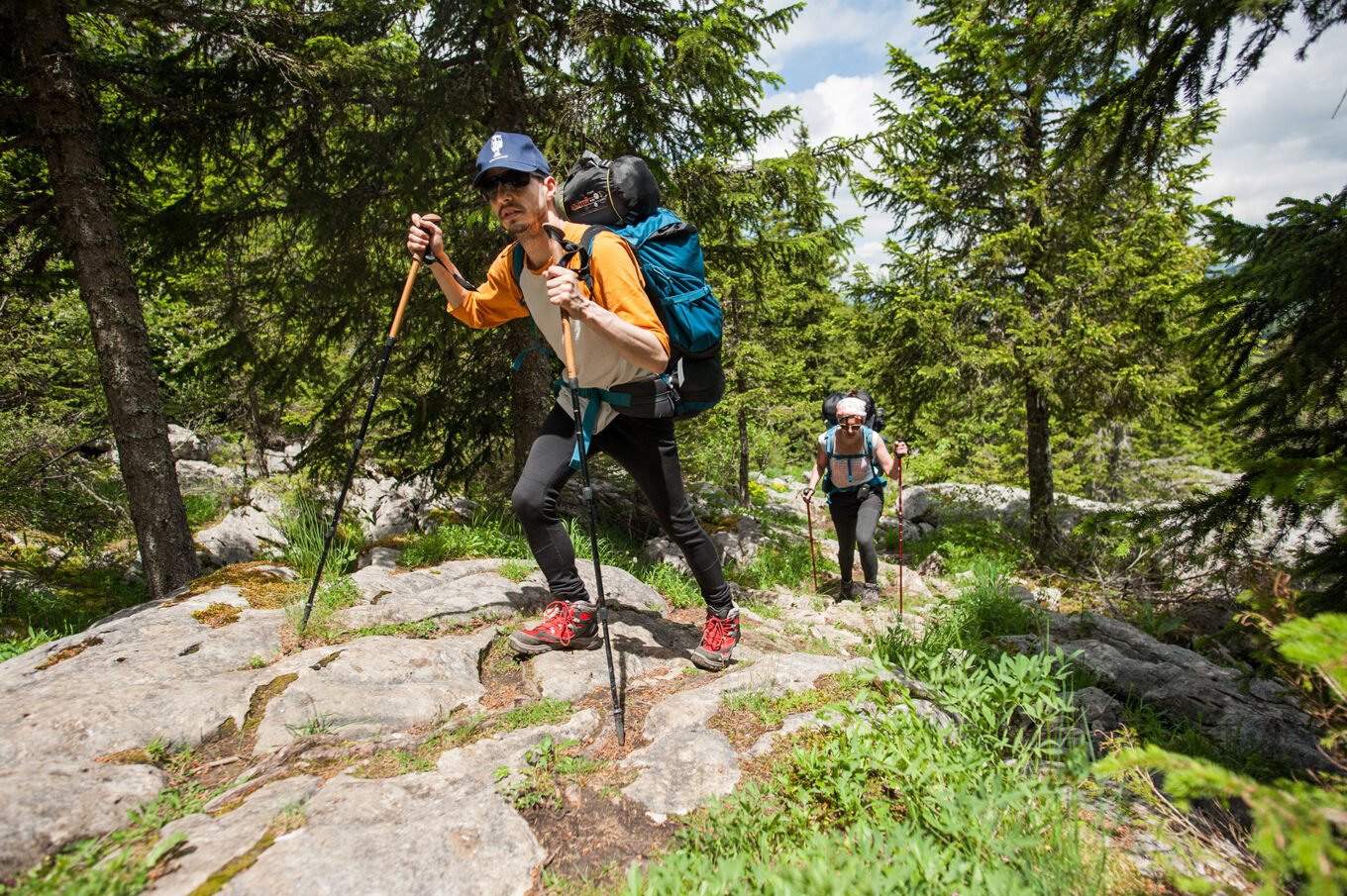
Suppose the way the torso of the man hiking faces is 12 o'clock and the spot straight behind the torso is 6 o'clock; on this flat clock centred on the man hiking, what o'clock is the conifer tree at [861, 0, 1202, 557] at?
The conifer tree is roughly at 6 o'clock from the man hiking.

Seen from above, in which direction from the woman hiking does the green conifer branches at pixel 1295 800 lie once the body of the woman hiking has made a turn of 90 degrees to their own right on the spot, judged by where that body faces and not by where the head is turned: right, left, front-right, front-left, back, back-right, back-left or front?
left

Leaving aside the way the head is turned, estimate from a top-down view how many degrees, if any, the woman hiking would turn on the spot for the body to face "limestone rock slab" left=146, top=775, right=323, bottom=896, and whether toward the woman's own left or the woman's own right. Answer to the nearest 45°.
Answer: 0° — they already face it

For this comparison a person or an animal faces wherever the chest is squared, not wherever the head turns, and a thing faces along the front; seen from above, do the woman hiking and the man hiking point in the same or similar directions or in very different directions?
same or similar directions

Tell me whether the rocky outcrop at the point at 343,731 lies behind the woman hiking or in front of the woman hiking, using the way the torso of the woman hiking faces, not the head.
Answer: in front

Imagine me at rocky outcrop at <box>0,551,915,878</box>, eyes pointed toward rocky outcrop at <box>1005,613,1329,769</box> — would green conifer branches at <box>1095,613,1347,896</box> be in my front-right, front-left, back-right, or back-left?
front-right

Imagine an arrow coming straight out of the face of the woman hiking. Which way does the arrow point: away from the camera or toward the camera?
toward the camera

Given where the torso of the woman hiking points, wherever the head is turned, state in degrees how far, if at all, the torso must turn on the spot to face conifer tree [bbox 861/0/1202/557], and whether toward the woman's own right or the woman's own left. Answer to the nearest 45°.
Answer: approximately 135° to the woman's own left

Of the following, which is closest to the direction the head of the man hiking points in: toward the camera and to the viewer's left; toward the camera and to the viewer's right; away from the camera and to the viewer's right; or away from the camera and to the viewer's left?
toward the camera and to the viewer's left

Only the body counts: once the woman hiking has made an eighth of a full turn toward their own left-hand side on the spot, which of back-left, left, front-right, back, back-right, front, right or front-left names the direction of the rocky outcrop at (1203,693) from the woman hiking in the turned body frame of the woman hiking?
front

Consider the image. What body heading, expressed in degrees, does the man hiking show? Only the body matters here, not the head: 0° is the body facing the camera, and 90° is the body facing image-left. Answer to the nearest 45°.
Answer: approximately 45°

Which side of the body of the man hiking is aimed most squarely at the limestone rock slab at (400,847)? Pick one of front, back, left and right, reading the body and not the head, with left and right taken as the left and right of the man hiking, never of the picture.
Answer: front

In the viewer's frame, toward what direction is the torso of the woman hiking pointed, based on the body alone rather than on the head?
toward the camera

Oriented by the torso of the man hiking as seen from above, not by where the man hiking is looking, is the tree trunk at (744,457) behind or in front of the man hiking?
behind

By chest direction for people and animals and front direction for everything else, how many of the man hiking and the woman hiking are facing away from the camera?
0

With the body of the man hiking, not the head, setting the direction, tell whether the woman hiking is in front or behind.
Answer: behind

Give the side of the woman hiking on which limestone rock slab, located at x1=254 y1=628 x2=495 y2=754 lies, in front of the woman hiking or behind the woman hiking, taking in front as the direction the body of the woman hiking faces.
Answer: in front

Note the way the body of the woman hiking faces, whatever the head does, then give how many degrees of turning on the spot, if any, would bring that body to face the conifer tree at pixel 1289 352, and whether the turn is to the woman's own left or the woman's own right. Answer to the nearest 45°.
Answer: approximately 45° to the woman's own left
